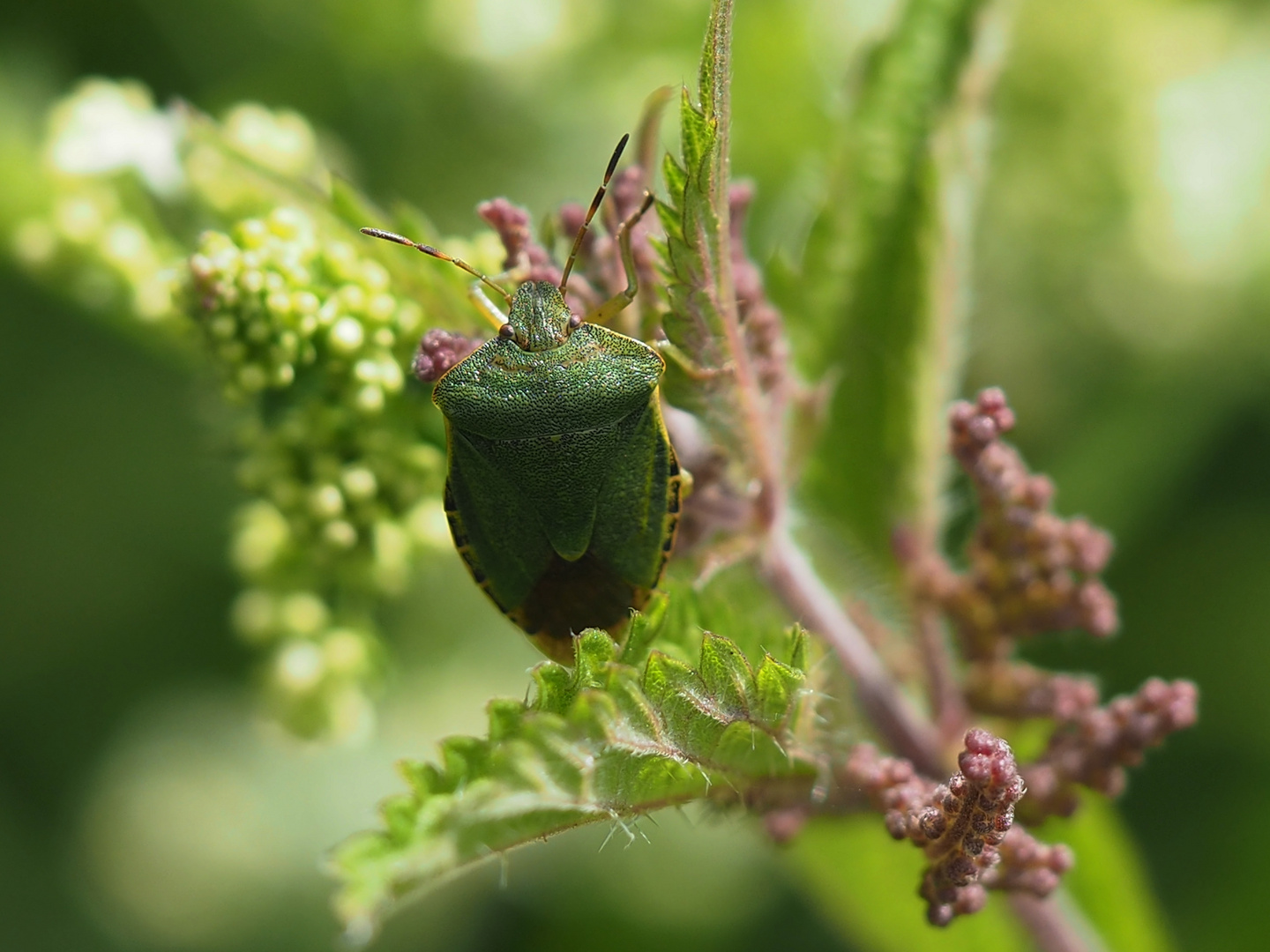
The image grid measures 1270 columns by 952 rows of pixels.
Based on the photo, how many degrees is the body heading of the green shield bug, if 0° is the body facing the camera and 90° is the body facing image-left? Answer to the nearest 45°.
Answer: approximately 180°
